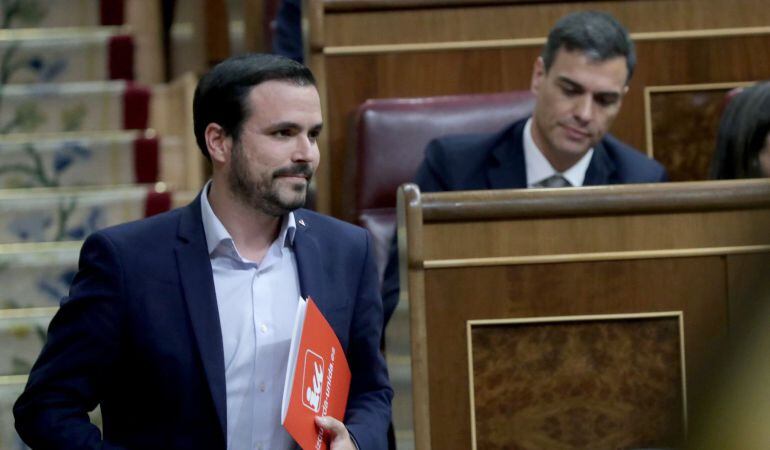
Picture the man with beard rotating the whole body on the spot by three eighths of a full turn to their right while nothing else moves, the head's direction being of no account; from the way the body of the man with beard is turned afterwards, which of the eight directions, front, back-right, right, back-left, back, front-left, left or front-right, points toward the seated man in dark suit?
back-right

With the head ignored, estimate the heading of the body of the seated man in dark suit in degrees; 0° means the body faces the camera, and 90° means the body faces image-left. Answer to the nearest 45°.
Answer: approximately 0°

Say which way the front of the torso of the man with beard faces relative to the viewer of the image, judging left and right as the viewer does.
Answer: facing the viewer and to the right of the viewer
